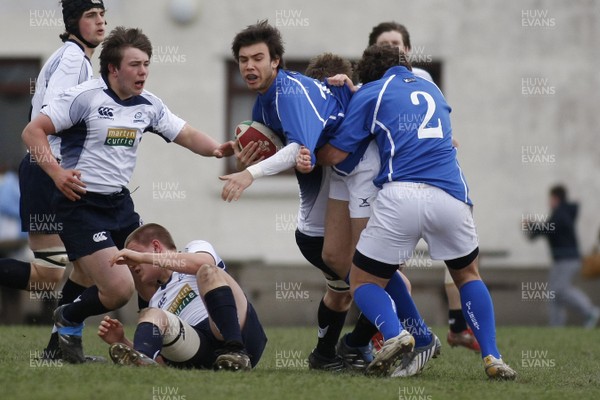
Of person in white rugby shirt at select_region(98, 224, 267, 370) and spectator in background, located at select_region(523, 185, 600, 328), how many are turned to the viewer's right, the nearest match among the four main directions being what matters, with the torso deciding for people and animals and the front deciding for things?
0

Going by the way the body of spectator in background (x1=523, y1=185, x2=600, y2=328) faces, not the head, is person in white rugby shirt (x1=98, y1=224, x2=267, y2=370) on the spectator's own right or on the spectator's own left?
on the spectator's own left

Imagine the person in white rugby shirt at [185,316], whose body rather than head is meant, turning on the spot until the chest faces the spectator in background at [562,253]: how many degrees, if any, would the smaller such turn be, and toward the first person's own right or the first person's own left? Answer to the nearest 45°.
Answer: approximately 180°

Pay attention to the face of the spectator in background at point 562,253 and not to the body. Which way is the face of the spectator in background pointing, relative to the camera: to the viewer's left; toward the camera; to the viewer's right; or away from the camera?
to the viewer's left

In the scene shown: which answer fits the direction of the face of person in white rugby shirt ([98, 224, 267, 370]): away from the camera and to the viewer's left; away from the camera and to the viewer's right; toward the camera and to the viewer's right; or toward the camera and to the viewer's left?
toward the camera and to the viewer's left

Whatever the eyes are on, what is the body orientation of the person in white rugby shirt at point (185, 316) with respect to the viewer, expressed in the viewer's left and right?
facing the viewer and to the left of the viewer

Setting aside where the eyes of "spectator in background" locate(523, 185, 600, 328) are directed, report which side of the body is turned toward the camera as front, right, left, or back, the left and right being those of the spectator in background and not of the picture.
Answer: left
